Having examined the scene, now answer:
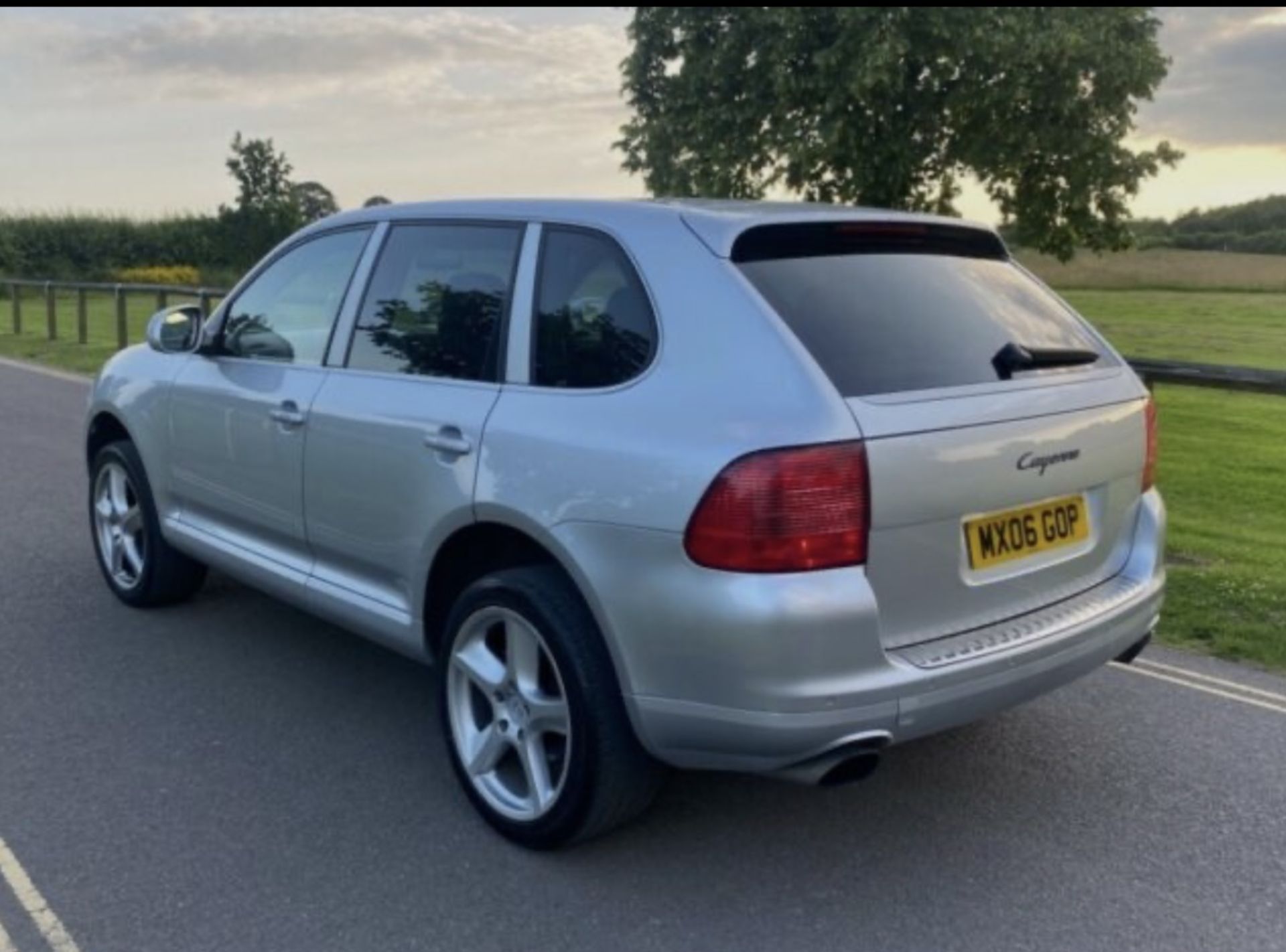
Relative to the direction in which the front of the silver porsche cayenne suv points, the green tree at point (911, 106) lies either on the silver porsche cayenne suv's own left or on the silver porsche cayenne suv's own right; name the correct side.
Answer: on the silver porsche cayenne suv's own right

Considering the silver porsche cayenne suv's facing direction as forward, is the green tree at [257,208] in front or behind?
in front

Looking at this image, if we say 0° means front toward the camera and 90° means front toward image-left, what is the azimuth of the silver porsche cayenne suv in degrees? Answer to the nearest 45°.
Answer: approximately 135°

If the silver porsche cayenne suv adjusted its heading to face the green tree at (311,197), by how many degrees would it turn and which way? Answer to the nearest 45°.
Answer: approximately 45° to its right

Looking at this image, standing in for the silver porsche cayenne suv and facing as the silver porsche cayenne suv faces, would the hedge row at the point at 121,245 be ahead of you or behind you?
ahead
